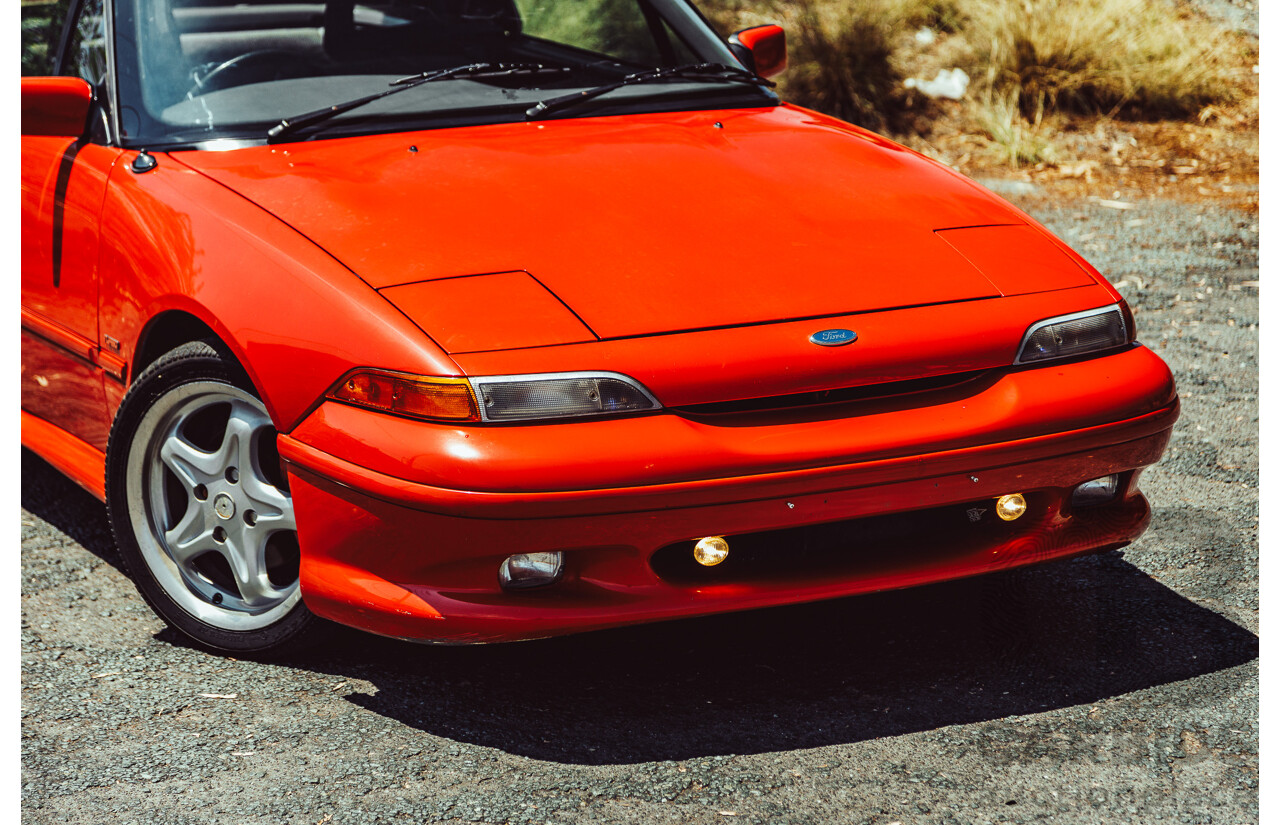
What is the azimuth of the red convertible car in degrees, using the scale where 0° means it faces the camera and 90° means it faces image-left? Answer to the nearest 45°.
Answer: approximately 315°
